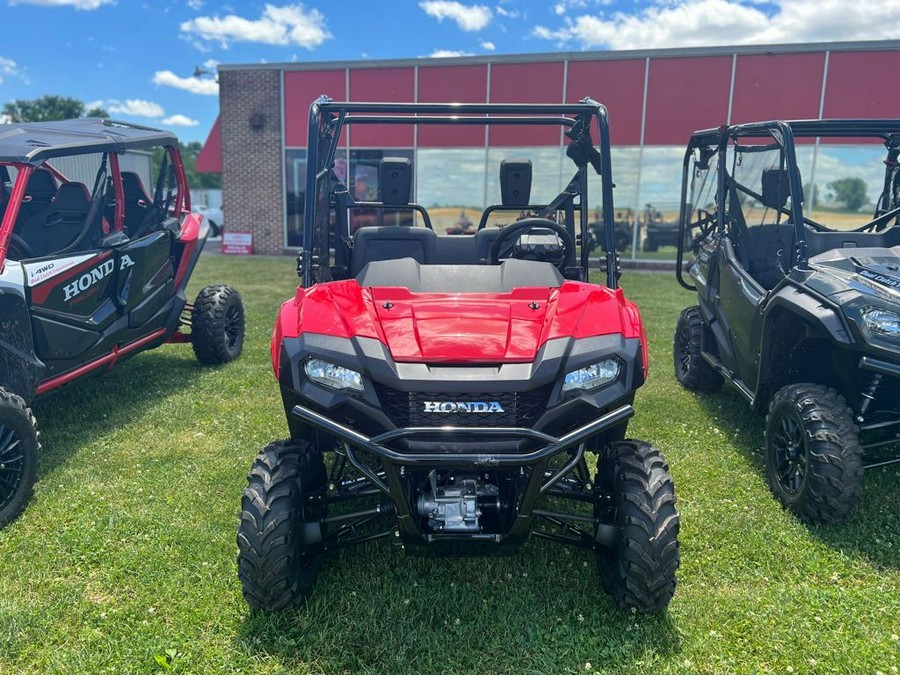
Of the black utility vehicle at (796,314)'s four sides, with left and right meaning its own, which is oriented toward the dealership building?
back

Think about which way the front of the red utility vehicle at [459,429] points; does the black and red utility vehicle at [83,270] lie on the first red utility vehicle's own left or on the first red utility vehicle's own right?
on the first red utility vehicle's own right

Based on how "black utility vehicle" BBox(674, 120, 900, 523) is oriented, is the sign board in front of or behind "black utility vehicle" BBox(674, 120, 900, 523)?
behind
